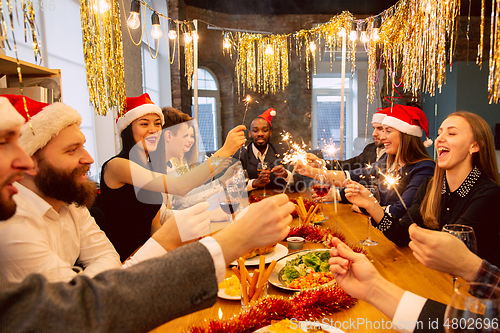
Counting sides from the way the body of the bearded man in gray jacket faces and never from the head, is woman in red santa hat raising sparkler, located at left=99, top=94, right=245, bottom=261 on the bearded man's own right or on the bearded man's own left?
on the bearded man's own left

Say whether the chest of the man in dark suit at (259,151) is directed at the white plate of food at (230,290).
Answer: yes

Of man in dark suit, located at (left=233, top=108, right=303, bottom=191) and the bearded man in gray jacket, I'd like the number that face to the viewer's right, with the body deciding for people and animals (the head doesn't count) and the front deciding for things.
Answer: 1

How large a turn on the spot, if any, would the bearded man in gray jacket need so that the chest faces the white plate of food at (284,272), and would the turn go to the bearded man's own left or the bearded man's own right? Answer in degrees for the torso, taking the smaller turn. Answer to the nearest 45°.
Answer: approximately 45° to the bearded man's own left

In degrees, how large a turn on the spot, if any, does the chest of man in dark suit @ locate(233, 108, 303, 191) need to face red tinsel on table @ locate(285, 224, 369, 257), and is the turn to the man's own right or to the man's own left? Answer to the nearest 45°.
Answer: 0° — they already face it

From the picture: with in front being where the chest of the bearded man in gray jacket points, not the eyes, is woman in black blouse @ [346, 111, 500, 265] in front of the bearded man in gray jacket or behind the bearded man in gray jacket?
in front

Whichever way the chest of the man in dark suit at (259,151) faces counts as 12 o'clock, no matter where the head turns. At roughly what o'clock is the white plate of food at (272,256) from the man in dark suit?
The white plate of food is roughly at 12 o'clock from the man in dark suit.

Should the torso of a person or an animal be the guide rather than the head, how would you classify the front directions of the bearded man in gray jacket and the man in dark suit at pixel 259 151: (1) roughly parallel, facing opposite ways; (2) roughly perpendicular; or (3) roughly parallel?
roughly perpendicular

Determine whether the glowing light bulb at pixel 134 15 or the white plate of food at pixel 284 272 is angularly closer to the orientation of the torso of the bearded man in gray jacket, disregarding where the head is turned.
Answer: the white plate of food

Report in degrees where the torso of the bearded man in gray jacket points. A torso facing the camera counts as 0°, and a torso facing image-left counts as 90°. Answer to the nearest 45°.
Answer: approximately 270°
